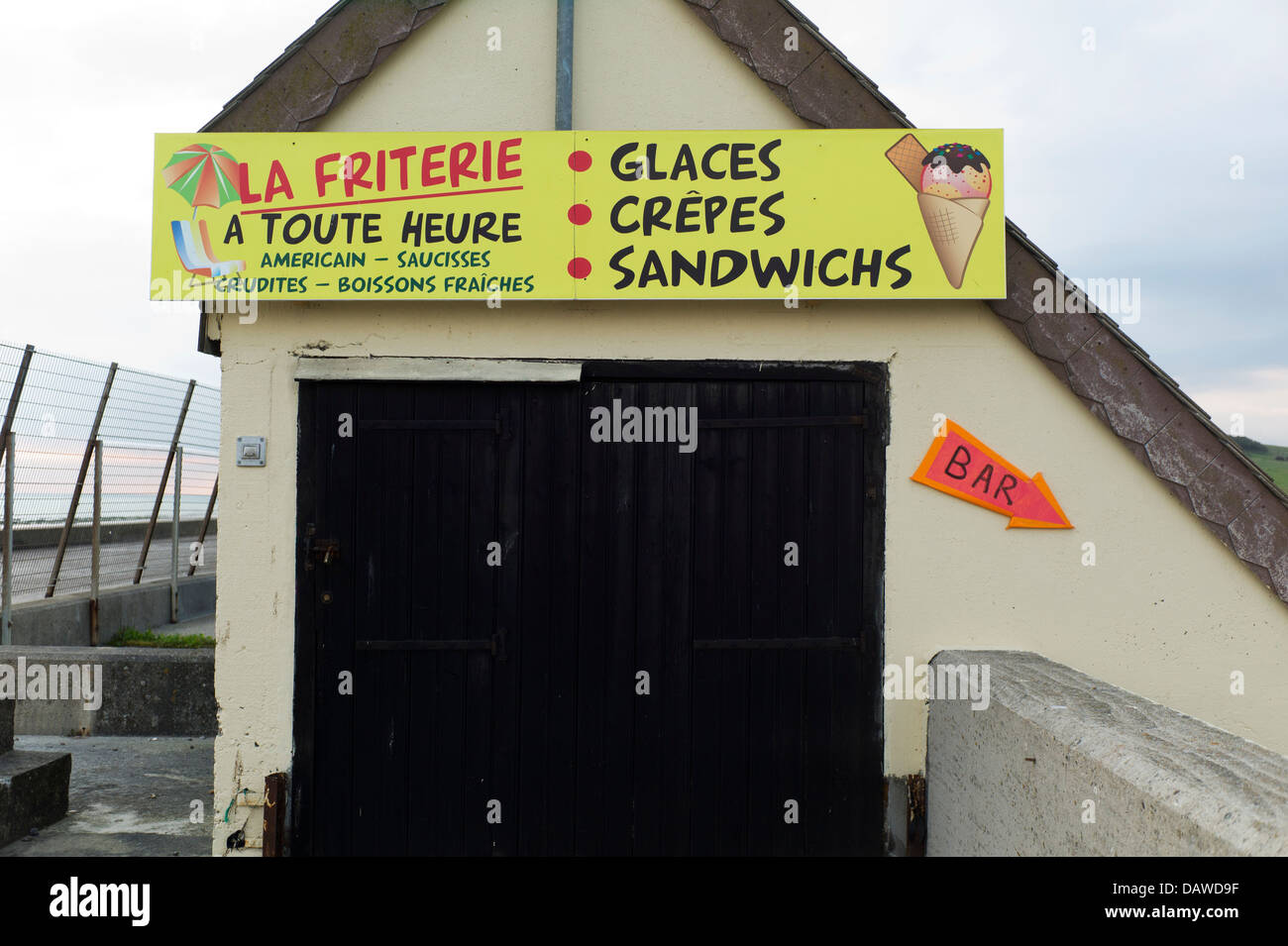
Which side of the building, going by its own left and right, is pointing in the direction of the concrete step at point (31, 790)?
right

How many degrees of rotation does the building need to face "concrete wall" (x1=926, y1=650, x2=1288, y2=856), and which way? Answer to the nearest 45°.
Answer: approximately 45° to its left

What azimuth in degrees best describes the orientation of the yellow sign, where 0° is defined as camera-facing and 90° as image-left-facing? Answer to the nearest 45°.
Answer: approximately 0°

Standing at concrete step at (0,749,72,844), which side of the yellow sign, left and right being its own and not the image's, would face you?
right

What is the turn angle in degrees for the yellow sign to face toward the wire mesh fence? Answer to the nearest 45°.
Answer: approximately 135° to its right

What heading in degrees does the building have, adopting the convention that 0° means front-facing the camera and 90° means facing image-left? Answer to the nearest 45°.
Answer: approximately 0°

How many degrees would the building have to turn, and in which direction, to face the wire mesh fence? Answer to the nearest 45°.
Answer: approximately 135° to its right
